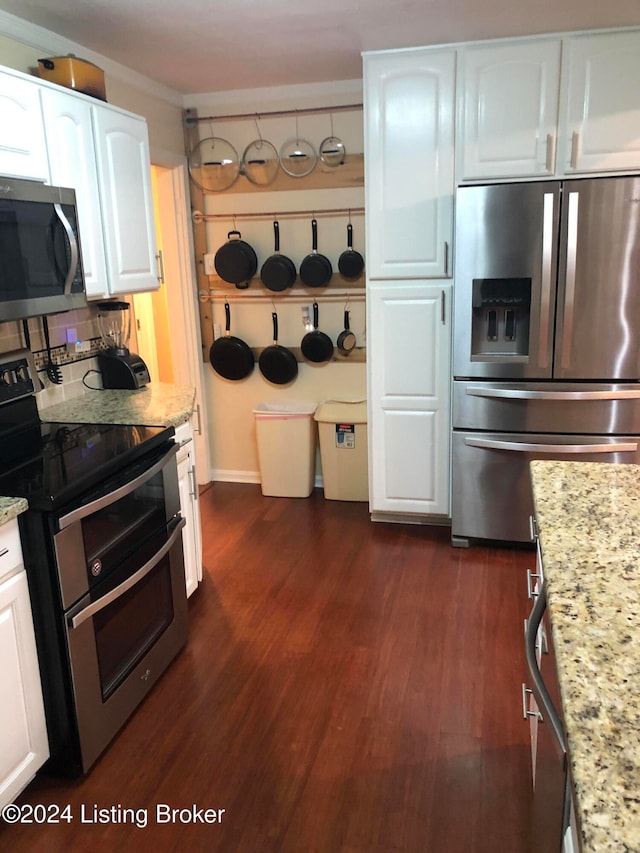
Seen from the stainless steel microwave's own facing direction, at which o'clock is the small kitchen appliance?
The small kitchen appliance is roughly at 8 o'clock from the stainless steel microwave.

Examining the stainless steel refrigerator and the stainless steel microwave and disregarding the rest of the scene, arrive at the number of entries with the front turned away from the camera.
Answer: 0

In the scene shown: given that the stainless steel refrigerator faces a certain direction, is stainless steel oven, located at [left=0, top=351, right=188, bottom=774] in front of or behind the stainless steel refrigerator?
in front

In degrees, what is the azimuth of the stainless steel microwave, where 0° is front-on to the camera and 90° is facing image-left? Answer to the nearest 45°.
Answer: approximately 315°

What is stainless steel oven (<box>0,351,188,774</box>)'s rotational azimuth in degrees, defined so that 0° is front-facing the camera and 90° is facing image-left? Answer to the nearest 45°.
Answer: approximately 315°

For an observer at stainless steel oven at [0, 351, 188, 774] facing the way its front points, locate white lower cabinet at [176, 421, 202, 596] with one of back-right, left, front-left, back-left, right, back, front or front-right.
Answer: left

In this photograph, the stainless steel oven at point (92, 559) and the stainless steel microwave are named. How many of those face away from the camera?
0

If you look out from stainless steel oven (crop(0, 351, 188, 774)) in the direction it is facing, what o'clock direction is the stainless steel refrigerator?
The stainless steel refrigerator is roughly at 10 o'clock from the stainless steel oven.

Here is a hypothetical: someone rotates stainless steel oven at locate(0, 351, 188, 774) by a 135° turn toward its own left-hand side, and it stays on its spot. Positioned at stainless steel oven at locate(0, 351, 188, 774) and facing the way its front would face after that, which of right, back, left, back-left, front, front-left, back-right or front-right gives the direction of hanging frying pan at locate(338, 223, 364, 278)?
front-right

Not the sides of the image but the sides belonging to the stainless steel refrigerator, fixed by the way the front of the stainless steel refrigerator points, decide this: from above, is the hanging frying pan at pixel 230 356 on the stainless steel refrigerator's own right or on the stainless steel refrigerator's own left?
on the stainless steel refrigerator's own right

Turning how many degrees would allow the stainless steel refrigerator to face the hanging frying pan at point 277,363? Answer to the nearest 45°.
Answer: approximately 90° to its right

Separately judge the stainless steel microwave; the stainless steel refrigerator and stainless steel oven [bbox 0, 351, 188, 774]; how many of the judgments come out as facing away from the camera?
0

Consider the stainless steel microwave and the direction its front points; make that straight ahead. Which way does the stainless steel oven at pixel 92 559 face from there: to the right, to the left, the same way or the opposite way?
the same way

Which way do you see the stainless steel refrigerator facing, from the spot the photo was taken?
facing the viewer

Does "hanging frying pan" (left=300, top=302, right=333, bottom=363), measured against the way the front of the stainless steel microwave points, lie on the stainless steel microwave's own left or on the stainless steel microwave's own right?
on the stainless steel microwave's own left
